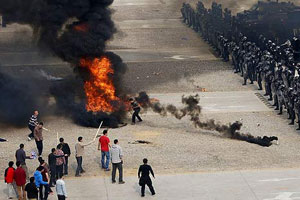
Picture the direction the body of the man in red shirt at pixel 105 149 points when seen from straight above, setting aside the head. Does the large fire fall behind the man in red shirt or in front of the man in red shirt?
in front

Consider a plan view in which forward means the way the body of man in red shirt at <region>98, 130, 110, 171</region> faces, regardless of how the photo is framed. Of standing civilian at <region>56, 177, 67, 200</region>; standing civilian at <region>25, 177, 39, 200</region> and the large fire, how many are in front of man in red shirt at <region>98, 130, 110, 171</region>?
1

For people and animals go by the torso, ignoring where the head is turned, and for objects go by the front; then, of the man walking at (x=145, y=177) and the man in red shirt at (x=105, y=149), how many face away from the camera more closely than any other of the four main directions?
2

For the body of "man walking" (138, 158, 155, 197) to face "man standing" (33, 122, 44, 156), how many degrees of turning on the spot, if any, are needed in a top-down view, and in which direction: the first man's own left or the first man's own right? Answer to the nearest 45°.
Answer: approximately 45° to the first man's own left

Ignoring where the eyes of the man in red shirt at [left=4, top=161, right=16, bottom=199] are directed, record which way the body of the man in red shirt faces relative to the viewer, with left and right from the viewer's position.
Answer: facing away from the viewer and to the right of the viewer

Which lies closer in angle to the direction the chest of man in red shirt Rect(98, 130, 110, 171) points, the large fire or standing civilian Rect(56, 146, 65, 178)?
the large fire

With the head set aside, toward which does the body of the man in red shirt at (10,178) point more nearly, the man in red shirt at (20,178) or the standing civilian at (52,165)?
the standing civilian

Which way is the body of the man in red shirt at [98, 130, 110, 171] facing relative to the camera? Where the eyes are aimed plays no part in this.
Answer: away from the camera

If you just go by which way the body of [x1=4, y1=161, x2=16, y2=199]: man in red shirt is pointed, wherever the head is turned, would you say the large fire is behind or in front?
in front

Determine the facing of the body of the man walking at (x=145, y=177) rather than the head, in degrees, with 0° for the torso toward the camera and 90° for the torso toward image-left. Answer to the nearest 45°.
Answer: approximately 180°
